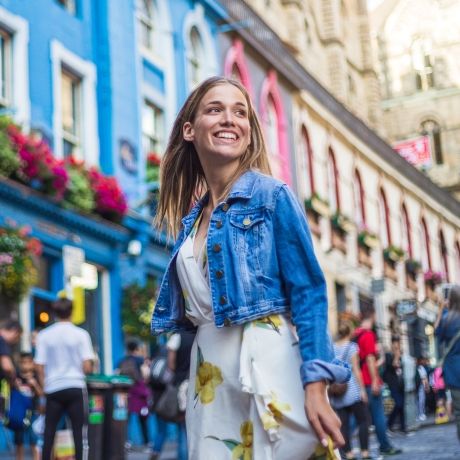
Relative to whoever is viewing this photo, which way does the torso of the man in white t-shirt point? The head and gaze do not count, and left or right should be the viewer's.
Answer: facing away from the viewer

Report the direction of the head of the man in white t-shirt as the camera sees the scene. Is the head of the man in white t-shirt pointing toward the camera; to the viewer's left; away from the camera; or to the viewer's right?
away from the camera
